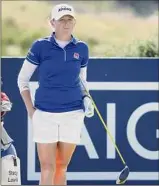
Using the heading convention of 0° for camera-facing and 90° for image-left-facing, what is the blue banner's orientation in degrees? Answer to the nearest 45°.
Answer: approximately 0°

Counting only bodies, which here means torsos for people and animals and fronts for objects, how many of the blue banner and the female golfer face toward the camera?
2
